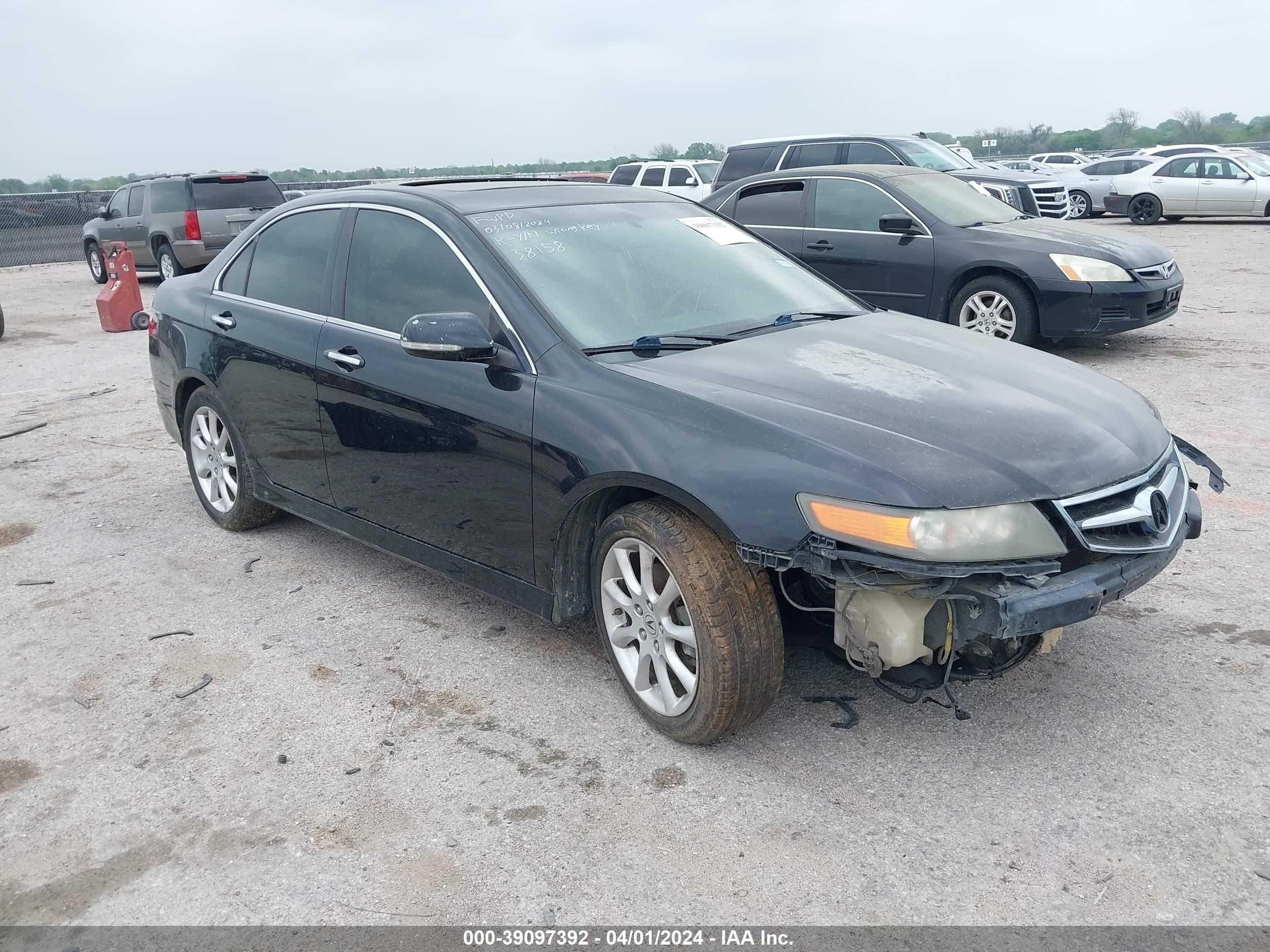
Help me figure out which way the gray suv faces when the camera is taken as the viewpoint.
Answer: facing away from the viewer and to the left of the viewer

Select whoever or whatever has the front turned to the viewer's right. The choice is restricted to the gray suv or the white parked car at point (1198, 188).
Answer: the white parked car

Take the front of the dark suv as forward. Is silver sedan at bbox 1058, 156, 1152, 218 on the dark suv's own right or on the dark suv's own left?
on the dark suv's own left

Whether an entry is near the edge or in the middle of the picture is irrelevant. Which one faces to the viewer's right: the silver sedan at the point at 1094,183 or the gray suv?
the silver sedan

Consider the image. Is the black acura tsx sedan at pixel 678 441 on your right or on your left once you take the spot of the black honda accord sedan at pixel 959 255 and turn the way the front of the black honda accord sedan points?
on your right

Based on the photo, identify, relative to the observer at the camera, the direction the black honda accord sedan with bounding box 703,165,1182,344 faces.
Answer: facing the viewer and to the right of the viewer

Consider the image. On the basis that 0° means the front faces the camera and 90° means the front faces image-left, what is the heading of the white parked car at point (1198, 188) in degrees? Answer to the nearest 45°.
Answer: approximately 270°

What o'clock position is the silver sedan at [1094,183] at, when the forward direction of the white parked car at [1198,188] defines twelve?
The silver sedan is roughly at 7 o'clock from the white parked car.

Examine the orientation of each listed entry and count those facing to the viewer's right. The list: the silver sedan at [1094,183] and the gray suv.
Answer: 1

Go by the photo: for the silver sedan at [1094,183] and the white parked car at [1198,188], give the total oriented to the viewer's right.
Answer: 2

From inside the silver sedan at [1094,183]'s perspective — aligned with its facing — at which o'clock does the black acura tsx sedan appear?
The black acura tsx sedan is roughly at 3 o'clock from the silver sedan.
